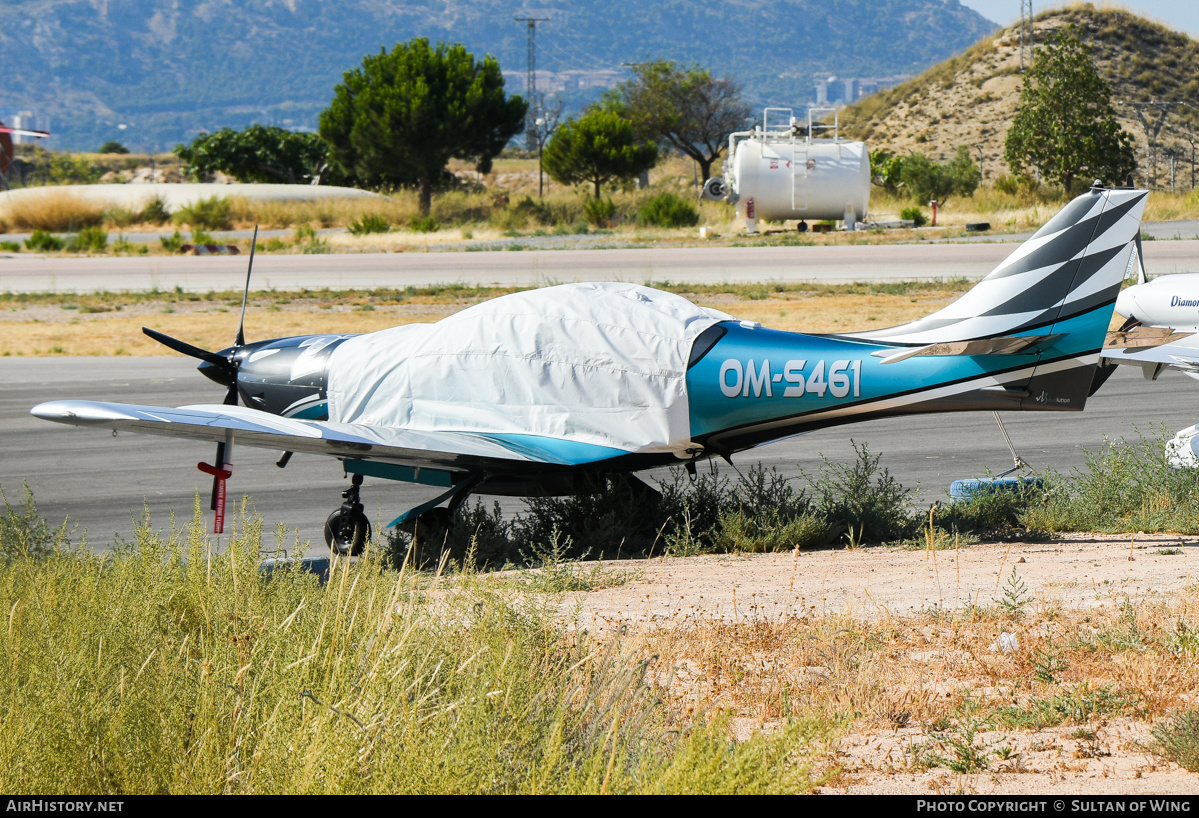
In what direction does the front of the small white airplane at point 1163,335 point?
to the viewer's left

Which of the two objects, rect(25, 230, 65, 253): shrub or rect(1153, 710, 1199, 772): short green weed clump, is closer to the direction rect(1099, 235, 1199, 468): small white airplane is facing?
the shrub

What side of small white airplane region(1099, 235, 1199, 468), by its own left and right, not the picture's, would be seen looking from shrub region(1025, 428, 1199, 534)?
left

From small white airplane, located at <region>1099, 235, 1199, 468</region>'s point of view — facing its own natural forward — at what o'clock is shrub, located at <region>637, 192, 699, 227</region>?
The shrub is roughly at 2 o'clock from the small white airplane.

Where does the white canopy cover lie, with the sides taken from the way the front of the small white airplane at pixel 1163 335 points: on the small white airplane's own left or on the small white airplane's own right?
on the small white airplane's own left

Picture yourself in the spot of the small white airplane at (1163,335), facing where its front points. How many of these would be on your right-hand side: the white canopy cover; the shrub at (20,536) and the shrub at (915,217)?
1
